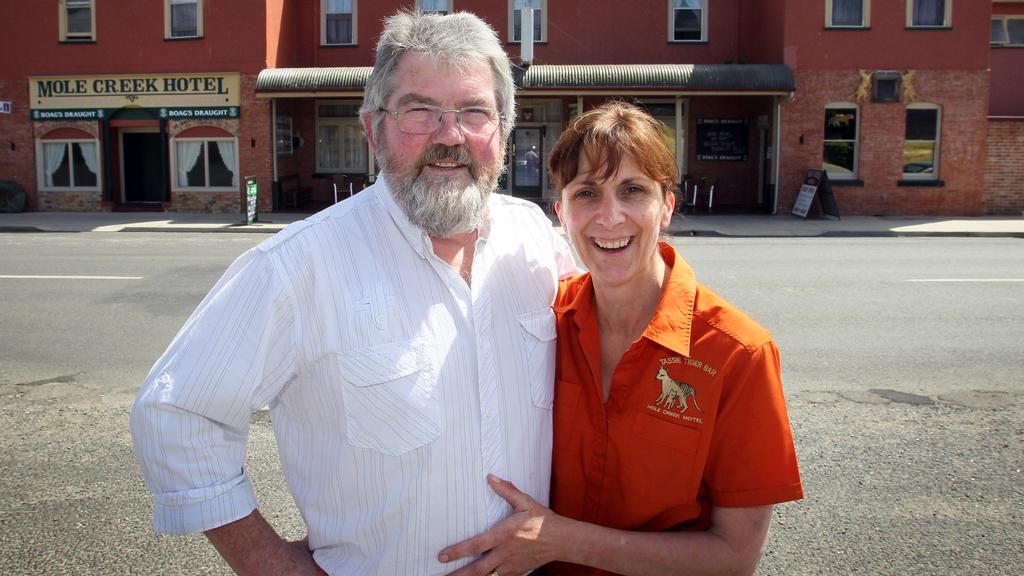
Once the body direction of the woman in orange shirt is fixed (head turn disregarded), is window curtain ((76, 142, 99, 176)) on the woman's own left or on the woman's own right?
on the woman's own right

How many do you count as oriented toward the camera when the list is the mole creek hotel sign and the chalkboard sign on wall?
2

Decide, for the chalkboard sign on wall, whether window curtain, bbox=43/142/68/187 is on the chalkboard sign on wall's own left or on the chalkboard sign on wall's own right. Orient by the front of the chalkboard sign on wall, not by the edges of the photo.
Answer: on the chalkboard sign on wall's own right

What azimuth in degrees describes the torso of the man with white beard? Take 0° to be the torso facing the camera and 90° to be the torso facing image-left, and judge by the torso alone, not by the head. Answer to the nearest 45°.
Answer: approximately 315°

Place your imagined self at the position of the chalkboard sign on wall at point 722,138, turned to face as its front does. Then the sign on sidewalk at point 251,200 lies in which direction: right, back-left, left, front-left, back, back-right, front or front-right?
front-right

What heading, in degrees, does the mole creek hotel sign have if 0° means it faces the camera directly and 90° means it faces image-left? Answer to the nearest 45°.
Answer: approximately 0°

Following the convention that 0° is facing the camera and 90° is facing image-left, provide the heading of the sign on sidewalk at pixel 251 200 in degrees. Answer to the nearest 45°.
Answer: approximately 0°

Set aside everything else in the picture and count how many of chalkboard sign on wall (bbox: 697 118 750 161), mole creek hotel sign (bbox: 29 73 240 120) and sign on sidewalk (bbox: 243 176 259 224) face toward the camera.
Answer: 3
